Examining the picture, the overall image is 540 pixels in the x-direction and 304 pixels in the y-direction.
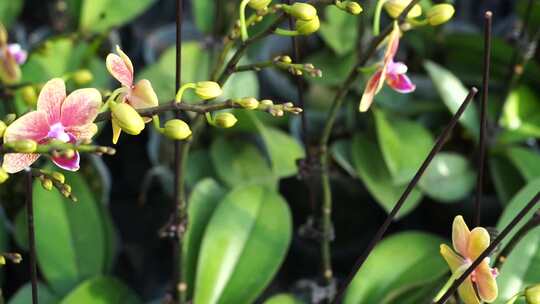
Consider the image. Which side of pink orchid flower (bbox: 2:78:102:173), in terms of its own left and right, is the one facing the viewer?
front

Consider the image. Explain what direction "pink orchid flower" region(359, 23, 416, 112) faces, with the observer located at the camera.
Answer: facing to the right of the viewer

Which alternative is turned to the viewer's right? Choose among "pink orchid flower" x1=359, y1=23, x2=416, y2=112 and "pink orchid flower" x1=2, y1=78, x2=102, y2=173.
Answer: "pink orchid flower" x1=359, y1=23, x2=416, y2=112
